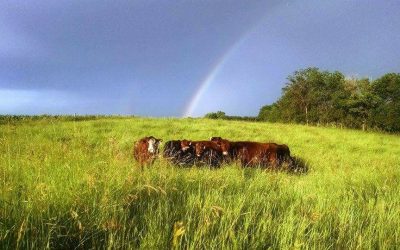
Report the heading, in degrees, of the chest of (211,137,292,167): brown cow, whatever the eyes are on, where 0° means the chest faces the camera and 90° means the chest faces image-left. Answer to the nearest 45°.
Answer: approximately 90°

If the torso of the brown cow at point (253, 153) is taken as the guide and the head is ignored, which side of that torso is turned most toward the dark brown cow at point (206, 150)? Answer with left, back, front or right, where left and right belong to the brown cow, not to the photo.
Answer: front

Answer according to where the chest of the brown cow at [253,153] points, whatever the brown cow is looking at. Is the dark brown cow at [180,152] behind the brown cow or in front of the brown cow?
in front
